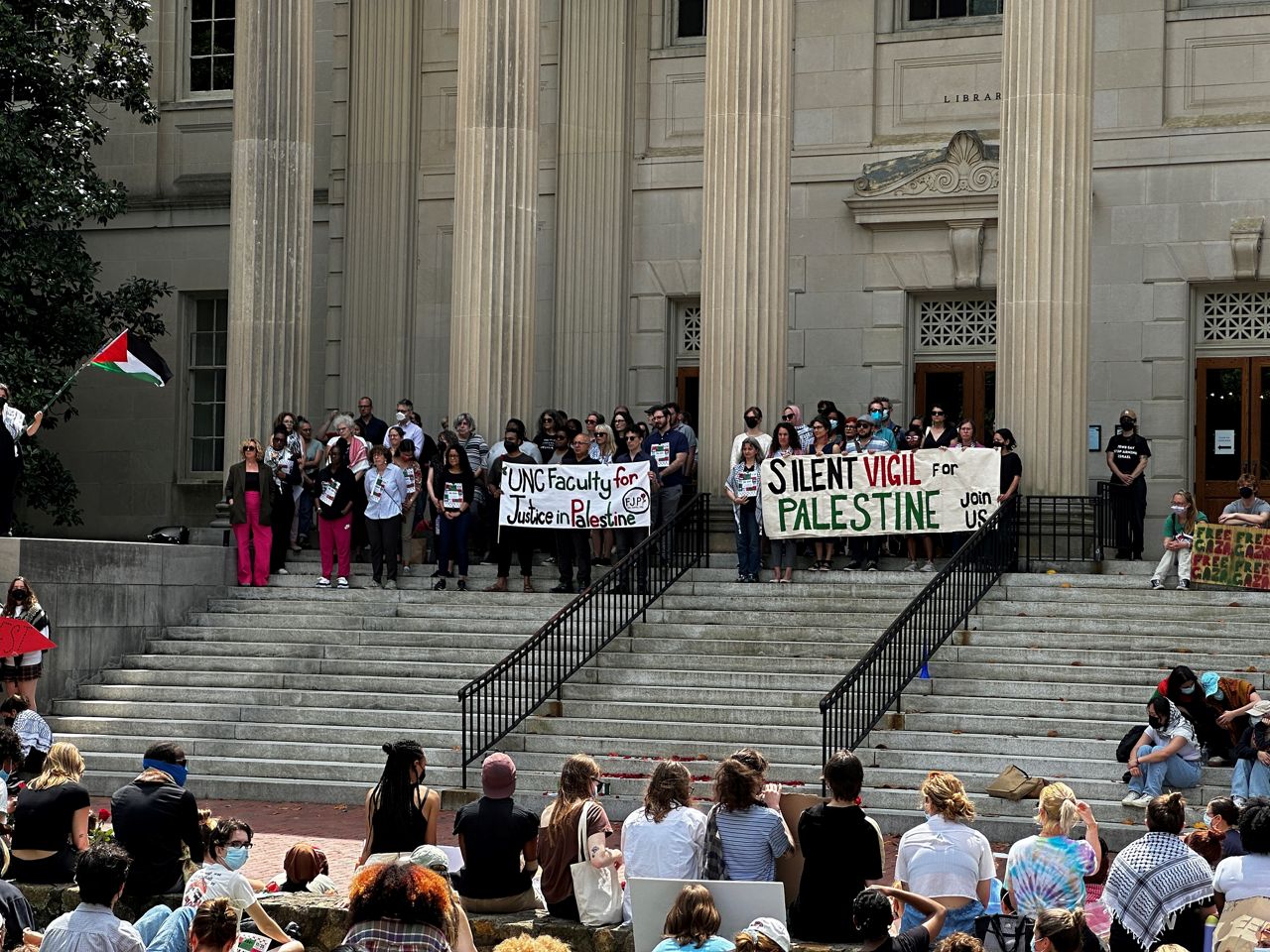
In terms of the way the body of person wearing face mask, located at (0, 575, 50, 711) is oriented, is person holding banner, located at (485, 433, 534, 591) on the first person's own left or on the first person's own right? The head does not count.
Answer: on the first person's own left

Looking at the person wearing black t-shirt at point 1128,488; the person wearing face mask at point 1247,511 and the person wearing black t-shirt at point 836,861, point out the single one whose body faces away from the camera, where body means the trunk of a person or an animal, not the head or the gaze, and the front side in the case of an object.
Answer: the person wearing black t-shirt at point 836,861

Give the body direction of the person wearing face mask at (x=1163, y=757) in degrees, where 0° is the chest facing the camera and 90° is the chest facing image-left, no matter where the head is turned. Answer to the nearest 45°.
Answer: approximately 45°

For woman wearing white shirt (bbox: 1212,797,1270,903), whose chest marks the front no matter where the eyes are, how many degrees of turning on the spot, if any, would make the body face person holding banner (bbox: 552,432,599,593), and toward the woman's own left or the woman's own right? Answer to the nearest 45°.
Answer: approximately 45° to the woman's own left

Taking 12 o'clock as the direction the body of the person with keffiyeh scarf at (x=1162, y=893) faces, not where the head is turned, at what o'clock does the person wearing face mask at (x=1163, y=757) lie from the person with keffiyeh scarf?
The person wearing face mask is roughly at 12 o'clock from the person with keffiyeh scarf.

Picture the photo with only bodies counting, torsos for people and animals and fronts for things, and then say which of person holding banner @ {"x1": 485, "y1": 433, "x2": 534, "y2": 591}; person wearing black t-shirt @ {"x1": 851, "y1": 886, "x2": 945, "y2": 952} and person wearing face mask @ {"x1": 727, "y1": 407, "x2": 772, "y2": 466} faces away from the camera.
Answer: the person wearing black t-shirt

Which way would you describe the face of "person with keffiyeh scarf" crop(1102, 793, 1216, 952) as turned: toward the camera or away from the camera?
away from the camera

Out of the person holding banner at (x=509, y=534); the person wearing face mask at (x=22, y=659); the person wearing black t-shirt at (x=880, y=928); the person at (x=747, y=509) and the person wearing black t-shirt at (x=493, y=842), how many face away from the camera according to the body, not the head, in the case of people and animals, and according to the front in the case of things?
2

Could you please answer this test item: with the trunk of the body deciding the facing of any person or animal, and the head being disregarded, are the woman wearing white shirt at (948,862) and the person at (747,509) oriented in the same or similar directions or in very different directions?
very different directions

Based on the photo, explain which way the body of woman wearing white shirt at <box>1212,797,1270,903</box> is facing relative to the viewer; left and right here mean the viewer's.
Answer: facing away from the viewer
